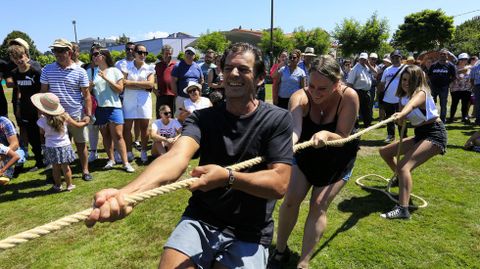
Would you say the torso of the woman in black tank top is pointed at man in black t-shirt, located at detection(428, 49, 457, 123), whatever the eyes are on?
no

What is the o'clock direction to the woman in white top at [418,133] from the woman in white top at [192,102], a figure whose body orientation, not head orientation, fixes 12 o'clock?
the woman in white top at [418,133] is roughly at 9 o'clock from the woman in white top at [192,102].

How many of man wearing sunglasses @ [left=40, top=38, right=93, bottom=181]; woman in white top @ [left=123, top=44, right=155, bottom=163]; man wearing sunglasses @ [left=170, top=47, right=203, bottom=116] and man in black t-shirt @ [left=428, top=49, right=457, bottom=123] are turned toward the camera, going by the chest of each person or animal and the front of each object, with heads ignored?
4

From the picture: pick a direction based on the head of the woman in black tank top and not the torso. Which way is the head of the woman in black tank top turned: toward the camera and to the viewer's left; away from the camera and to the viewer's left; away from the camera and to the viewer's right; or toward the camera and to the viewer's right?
toward the camera and to the viewer's left

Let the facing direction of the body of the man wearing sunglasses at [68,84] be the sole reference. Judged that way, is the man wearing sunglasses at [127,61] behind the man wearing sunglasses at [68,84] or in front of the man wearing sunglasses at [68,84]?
behind

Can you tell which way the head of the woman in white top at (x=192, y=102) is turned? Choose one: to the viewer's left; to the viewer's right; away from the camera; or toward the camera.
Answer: toward the camera

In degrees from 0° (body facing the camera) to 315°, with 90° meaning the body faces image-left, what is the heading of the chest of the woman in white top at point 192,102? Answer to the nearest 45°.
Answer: approximately 45°

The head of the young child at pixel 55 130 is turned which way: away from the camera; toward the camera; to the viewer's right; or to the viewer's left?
away from the camera

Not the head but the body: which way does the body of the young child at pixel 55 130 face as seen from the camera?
away from the camera

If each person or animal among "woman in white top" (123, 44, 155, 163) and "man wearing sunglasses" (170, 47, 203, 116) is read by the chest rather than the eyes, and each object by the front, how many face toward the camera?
2

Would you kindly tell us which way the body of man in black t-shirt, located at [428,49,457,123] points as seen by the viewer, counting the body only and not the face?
toward the camera

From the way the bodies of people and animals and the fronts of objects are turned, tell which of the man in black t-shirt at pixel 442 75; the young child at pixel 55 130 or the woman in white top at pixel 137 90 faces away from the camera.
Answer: the young child

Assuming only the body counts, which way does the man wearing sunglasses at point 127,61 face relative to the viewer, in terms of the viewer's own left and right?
facing the viewer

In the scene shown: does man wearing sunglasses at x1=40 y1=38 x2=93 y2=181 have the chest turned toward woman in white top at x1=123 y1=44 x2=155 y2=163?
no

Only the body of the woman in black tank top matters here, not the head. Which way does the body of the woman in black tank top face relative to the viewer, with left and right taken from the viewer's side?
facing the viewer and to the left of the viewer

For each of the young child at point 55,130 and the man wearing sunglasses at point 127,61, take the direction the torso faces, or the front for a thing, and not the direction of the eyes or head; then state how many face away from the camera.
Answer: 1

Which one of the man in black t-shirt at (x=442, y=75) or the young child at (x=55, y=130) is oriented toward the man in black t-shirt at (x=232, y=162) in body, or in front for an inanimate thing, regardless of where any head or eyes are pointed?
the man in black t-shirt at (x=442, y=75)

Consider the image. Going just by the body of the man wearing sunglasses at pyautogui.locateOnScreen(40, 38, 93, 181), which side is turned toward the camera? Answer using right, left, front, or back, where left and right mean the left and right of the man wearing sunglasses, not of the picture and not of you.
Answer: front

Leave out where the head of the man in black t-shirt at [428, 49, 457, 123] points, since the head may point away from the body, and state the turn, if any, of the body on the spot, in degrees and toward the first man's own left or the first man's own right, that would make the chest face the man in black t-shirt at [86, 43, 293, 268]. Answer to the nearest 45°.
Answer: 0° — they already face them
